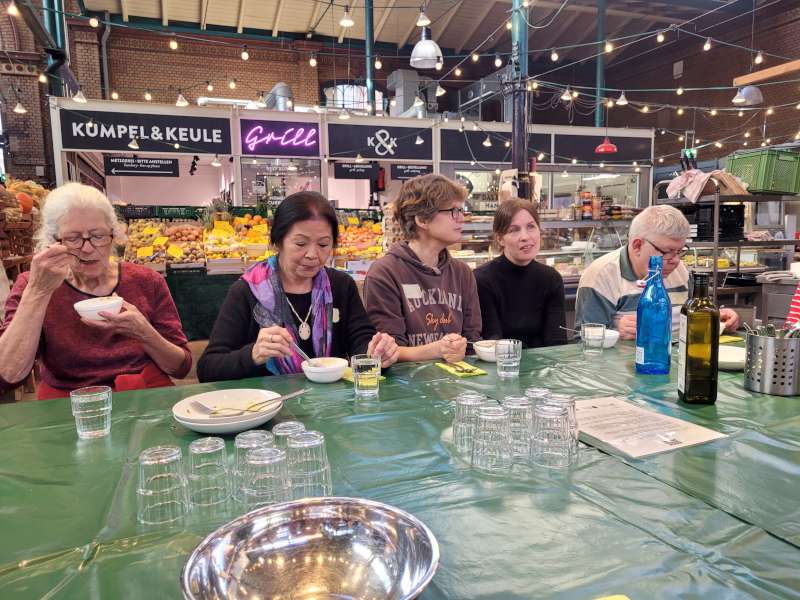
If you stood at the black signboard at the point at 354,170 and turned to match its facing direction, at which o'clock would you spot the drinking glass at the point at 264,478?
The drinking glass is roughly at 12 o'clock from the black signboard.

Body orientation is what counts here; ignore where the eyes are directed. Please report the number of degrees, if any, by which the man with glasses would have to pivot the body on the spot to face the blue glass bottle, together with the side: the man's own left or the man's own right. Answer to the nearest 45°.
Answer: approximately 45° to the man's own right

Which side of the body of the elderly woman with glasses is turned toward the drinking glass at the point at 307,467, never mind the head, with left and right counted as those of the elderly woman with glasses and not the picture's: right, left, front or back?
front

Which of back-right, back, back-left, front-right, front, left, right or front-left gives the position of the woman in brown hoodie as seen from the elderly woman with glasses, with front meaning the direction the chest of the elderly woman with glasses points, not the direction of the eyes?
left

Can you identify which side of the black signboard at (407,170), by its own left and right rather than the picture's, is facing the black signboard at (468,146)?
left

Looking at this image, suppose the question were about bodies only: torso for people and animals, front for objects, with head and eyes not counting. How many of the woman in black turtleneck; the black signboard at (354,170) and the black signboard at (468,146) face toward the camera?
3

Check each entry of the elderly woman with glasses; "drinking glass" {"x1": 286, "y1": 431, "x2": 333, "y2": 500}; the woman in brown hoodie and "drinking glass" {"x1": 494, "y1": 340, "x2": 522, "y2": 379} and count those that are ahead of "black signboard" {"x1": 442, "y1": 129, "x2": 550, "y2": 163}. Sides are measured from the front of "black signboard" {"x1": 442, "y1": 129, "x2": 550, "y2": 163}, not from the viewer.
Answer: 4

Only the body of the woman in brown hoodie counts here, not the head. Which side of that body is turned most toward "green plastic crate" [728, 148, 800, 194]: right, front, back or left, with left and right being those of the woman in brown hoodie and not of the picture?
left

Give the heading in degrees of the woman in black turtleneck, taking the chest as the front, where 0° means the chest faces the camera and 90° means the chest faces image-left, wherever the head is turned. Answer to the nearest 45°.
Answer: approximately 0°

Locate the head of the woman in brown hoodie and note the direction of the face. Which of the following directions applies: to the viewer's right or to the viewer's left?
to the viewer's right

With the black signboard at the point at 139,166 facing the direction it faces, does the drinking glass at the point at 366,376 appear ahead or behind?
ahead

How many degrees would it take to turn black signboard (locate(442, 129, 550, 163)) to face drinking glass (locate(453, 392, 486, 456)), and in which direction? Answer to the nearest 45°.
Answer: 0° — it already faces it

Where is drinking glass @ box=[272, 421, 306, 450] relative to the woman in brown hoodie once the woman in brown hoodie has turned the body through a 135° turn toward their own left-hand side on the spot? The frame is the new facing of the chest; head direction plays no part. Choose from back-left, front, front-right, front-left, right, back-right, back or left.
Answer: back

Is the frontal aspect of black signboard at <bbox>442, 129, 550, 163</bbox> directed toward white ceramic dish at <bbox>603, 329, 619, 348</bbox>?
yes
